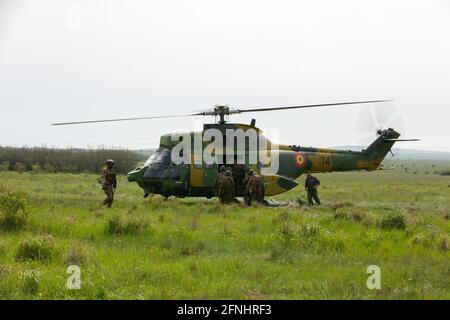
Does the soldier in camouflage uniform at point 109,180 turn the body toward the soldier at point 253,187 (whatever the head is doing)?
yes

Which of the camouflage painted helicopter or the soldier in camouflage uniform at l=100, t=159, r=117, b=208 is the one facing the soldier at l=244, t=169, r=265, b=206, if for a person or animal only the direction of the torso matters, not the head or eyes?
the soldier in camouflage uniform

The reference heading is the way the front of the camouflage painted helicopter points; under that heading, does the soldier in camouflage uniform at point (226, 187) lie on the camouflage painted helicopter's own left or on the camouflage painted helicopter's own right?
on the camouflage painted helicopter's own left

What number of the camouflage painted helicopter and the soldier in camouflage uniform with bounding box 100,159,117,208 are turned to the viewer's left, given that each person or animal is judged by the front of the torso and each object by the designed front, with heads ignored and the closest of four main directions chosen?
1

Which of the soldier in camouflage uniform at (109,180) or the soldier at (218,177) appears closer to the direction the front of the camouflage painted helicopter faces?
the soldier in camouflage uniform

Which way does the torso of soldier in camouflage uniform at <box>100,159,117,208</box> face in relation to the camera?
to the viewer's right

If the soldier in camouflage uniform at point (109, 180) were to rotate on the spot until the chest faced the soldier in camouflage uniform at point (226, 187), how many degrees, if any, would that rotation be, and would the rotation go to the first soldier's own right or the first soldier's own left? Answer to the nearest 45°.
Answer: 0° — they already face them

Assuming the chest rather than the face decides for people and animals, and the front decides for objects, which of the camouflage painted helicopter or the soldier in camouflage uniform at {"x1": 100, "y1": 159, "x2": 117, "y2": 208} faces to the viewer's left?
the camouflage painted helicopter

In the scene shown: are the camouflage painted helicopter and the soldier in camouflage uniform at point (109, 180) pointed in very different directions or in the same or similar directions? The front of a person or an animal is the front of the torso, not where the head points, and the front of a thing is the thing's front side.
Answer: very different directions

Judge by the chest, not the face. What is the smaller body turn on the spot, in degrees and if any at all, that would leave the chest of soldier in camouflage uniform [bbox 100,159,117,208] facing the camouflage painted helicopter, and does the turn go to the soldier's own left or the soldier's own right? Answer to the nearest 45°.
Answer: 0° — they already face it

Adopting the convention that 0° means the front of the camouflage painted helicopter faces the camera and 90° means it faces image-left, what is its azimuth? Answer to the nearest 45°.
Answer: approximately 90°

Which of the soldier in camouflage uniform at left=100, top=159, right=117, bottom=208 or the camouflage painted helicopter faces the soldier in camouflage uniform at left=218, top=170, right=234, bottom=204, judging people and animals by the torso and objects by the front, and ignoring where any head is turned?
the soldier in camouflage uniform at left=100, top=159, right=117, bottom=208

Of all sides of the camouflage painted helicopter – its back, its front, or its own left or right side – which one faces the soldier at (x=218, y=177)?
left
